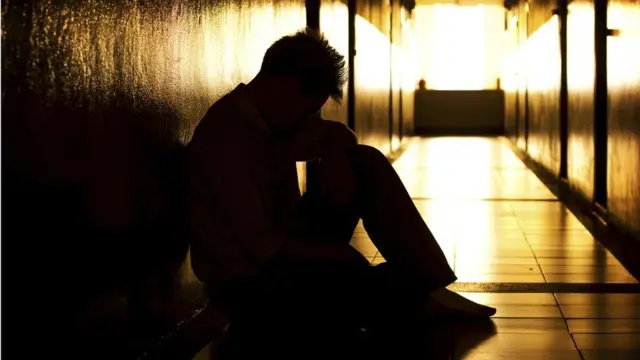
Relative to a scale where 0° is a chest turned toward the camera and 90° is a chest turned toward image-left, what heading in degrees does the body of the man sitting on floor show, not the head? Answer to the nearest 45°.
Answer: approximately 270°
